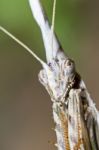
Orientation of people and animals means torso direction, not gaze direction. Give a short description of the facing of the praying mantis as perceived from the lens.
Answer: facing the viewer and to the left of the viewer
